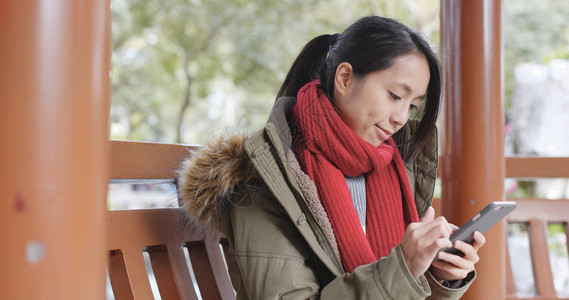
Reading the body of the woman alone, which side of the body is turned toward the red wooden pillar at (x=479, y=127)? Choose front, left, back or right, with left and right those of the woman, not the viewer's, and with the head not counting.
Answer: left

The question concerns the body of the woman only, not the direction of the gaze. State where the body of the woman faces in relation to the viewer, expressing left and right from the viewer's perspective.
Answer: facing the viewer and to the right of the viewer

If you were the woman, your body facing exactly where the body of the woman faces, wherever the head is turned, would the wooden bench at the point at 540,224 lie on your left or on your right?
on your left

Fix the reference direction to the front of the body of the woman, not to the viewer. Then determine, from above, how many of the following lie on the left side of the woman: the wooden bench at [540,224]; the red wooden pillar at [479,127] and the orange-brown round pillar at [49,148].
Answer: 2

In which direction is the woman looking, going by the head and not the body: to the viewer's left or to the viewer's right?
to the viewer's right
